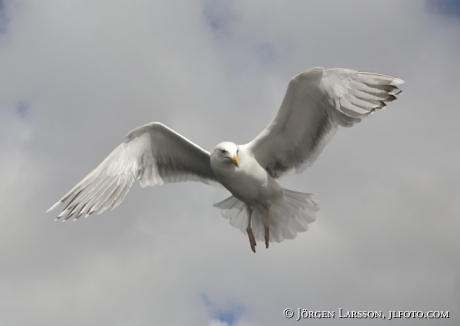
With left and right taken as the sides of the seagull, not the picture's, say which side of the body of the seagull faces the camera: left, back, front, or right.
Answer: front
